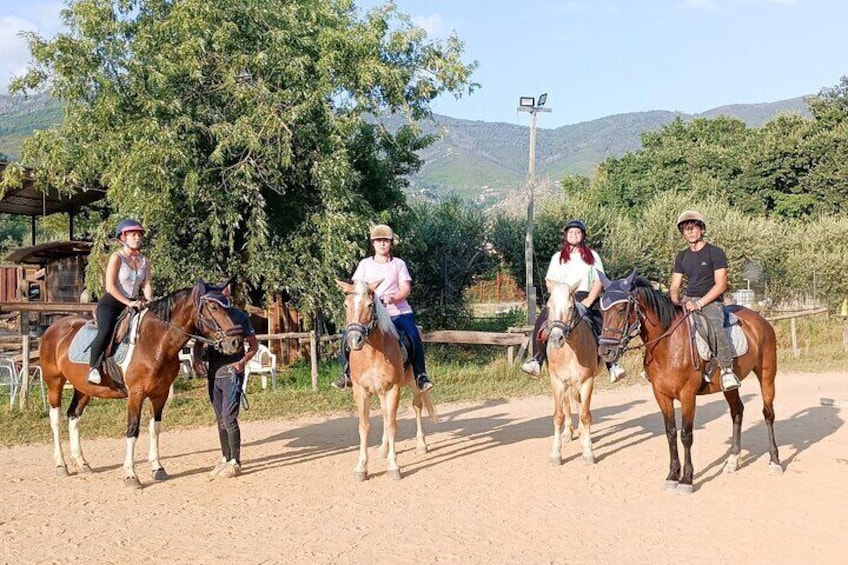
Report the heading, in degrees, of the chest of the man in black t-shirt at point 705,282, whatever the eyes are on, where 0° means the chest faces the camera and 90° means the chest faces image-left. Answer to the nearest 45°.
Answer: approximately 45°

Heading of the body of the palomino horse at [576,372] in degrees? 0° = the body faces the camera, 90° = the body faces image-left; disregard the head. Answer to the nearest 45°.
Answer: approximately 0°

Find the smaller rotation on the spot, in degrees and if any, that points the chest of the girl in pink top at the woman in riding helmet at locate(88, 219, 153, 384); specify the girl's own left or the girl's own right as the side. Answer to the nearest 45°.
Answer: approximately 90° to the girl's own right

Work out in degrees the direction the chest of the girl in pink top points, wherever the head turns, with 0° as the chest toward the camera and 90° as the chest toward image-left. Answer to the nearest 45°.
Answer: approximately 0°

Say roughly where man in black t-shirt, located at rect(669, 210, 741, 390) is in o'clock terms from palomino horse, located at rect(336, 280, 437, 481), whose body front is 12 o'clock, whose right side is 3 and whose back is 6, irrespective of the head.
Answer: The man in black t-shirt is roughly at 9 o'clock from the palomino horse.

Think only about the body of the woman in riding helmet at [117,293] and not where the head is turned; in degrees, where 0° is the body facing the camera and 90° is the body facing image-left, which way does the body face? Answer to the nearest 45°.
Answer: approximately 315°

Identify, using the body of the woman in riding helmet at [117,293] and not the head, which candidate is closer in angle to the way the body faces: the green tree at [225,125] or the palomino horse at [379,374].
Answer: the palomino horse

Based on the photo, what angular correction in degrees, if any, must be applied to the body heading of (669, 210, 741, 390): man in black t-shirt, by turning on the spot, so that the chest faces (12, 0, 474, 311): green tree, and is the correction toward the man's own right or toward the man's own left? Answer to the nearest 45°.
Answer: approximately 90° to the man's own right

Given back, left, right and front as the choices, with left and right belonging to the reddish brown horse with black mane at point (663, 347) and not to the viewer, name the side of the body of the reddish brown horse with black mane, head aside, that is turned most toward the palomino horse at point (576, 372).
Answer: right

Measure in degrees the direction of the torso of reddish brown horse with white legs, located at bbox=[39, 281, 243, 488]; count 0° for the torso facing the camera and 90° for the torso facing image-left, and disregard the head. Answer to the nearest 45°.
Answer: approximately 315°
